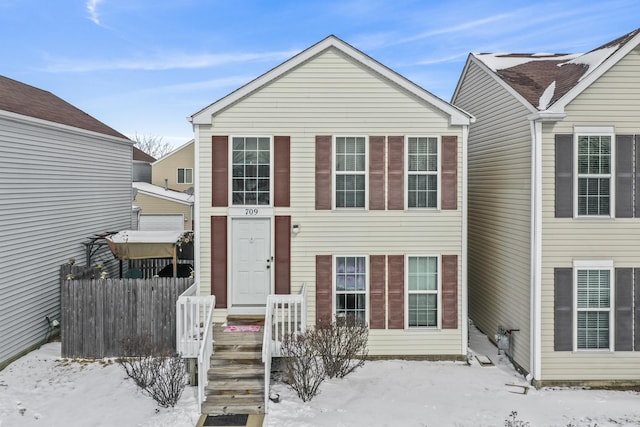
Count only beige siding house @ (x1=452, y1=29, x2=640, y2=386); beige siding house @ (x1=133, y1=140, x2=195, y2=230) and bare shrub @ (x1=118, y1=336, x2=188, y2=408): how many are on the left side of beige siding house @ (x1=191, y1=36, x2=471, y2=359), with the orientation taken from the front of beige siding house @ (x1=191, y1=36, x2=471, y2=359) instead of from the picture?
1

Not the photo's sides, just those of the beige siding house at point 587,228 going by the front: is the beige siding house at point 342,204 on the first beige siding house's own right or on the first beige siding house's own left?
on the first beige siding house's own right

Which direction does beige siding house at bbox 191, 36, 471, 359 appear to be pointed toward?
toward the camera

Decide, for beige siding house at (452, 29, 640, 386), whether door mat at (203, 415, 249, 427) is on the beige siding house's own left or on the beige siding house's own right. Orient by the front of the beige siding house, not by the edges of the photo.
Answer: on the beige siding house's own right

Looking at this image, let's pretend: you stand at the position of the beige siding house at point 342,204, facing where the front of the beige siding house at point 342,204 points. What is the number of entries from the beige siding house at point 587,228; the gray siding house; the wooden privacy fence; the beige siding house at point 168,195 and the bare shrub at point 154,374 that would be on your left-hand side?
1

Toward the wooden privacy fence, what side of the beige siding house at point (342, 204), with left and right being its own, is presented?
right

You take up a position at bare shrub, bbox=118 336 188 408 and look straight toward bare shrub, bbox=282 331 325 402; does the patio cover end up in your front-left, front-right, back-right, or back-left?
back-left

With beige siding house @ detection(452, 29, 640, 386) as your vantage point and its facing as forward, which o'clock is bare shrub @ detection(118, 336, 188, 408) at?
The bare shrub is roughly at 2 o'clock from the beige siding house.

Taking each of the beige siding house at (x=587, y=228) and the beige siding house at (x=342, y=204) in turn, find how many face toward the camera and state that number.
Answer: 2

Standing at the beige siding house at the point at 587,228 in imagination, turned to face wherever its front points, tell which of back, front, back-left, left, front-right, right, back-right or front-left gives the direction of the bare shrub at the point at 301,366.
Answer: front-right

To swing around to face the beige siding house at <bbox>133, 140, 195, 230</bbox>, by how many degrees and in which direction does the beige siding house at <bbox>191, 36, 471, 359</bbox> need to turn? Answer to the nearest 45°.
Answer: approximately 135° to its right

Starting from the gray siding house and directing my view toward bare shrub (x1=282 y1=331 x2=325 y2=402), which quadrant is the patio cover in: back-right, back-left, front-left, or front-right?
front-left

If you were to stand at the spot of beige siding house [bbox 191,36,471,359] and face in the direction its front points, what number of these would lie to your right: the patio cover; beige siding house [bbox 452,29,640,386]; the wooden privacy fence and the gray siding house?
3

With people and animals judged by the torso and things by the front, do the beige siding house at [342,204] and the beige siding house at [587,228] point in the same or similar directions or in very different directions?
same or similar directions

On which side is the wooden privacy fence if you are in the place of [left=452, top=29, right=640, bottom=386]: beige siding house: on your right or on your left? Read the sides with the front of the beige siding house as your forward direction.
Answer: on your right
